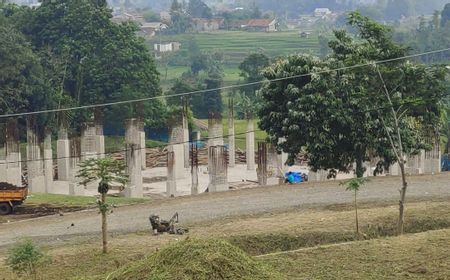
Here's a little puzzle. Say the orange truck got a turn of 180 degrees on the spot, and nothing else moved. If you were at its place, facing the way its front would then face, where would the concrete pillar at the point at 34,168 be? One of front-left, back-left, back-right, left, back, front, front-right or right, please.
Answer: left

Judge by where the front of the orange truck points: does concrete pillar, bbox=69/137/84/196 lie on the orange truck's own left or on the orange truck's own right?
on the orange truck's own right

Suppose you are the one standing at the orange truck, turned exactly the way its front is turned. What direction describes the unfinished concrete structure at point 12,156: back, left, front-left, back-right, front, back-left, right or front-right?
right

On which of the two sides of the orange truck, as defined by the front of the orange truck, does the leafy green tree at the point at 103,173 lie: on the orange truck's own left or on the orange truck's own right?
on the orange truck's own left

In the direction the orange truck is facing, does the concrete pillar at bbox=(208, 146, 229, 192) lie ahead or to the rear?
to the rear

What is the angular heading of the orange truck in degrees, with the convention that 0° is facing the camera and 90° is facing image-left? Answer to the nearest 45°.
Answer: approximately 90°
